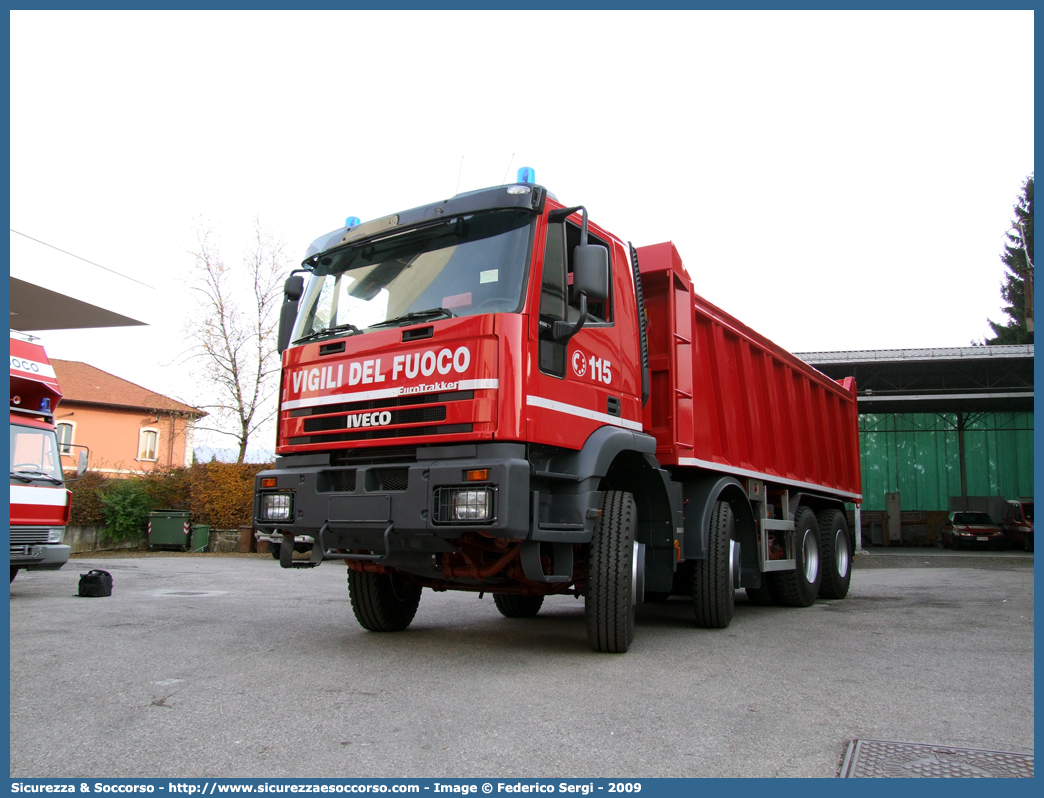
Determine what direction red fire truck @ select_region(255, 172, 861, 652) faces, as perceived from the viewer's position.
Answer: facing the viewer and to the left of the viewer

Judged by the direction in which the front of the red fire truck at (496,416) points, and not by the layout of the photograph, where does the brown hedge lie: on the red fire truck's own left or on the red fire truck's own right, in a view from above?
on the red fire truck's own right

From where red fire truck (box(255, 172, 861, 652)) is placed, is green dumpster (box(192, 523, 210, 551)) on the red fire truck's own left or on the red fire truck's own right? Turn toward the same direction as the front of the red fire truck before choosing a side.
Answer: on the red fire truck's own right

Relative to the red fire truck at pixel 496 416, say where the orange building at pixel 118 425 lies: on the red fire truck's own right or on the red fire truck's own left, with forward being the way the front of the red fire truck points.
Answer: on the red fire truck's own right

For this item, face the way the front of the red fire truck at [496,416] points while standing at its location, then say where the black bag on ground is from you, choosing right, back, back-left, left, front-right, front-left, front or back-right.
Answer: right

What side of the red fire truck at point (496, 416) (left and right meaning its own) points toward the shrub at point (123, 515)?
right

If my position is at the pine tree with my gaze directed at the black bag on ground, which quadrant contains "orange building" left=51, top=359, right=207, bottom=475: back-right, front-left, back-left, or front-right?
front-right

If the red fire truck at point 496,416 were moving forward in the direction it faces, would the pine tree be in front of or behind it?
behind

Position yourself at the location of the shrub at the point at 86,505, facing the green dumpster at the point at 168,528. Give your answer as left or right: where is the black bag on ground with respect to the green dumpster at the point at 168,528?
right
